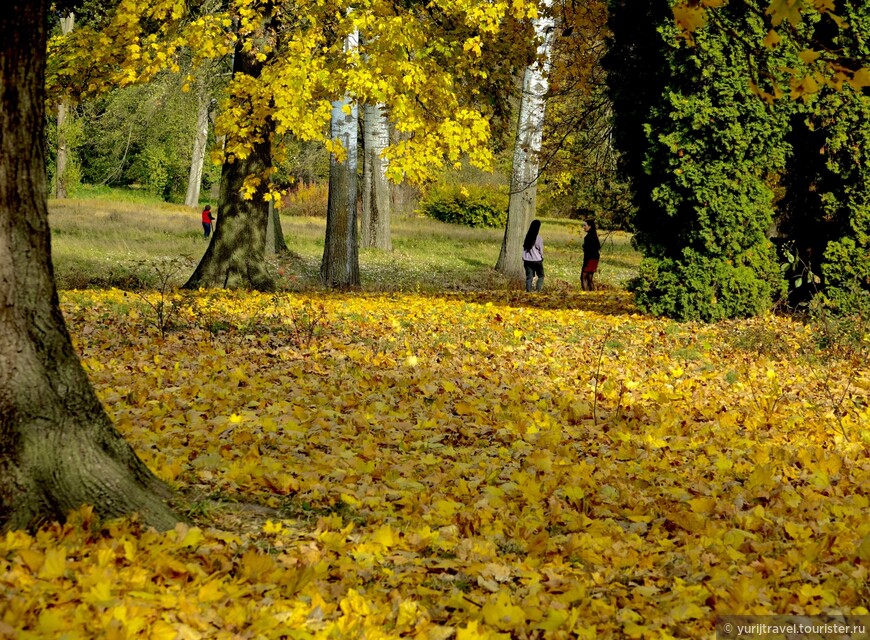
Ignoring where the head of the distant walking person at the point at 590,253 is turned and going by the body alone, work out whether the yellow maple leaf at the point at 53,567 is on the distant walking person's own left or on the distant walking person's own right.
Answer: on the distant walking person's own left

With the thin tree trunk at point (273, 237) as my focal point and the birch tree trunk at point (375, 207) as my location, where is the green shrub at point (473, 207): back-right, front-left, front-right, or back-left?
back-right

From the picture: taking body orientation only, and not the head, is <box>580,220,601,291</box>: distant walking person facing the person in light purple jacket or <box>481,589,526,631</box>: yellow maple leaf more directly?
the person in light purple jacket

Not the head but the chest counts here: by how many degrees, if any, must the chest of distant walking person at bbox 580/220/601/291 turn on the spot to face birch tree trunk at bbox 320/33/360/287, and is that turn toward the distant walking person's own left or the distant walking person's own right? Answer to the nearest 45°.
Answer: approximately 45° to the distant walking person's own left

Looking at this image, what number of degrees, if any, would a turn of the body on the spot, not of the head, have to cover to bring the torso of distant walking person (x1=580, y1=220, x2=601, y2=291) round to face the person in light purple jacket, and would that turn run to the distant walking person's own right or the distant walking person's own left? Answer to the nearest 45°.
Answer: approximately 45° to the distant walking person's own left
